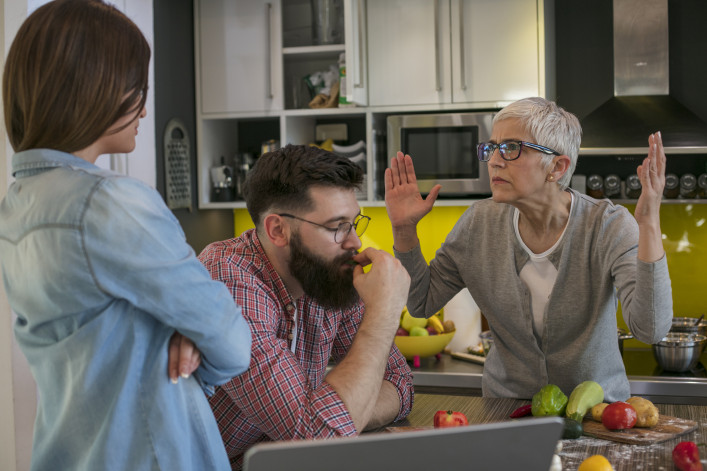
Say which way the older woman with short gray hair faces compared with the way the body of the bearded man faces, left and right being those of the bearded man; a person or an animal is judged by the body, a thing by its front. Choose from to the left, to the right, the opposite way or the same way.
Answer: to the right

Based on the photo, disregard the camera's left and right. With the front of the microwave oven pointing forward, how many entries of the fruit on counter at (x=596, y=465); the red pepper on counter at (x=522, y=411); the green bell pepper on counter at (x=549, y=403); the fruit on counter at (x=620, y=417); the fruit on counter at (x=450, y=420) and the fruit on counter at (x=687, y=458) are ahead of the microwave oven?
6

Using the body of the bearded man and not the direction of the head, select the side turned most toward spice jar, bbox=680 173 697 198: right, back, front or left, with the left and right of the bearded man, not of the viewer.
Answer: left

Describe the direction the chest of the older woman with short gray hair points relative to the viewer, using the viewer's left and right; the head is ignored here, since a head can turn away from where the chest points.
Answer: facing the viewer and to the left of the viewer

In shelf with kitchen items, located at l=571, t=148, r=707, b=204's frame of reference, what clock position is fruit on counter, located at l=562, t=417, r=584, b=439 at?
The fruit on counter is roughly at 12 o'clock from the shelf with kitchen items.

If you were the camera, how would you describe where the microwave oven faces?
facing the viewer

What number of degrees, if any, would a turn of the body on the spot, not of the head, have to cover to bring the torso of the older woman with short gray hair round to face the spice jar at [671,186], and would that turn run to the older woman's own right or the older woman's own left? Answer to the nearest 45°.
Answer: approximately 135° to the older woman's own right

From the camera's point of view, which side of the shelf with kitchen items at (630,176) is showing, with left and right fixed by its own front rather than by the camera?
front
